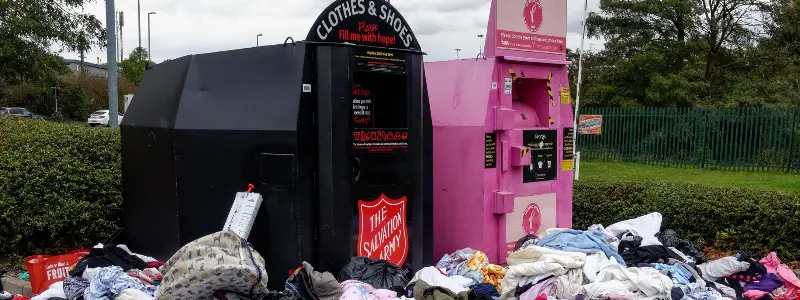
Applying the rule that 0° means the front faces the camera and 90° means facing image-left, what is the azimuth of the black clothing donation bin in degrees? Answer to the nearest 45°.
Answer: approximately 315°

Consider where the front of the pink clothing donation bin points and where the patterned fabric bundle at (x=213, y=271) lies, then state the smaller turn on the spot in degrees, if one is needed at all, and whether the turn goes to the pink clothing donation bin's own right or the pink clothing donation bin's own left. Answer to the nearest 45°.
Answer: approximately 90° to the pink clothing donation bin's own right

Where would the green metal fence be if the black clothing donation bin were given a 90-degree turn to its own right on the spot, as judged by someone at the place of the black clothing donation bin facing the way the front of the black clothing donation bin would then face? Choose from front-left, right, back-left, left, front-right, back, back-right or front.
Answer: back

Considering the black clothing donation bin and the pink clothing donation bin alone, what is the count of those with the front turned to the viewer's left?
0

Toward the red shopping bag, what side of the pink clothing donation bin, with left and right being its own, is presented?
right

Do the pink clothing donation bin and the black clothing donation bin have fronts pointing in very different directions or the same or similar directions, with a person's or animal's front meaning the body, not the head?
same or similar directions

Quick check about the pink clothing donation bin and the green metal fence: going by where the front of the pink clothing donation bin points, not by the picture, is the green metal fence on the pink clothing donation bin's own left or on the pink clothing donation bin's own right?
on the pink clothing donation bin's own left

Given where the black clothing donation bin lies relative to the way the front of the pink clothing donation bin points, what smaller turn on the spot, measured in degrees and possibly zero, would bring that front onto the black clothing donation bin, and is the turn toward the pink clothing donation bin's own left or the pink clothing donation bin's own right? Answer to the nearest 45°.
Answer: approximately 90° to the pink clothing donation bin's own right

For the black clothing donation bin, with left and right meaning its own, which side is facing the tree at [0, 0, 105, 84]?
back

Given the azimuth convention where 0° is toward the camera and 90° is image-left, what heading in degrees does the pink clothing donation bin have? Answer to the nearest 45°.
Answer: approximately 315°
